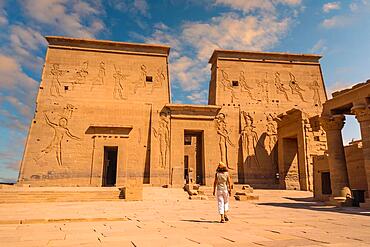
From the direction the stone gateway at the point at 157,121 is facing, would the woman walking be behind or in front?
in front

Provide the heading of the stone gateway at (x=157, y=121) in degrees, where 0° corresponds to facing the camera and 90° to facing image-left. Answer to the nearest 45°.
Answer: approximately 0°
